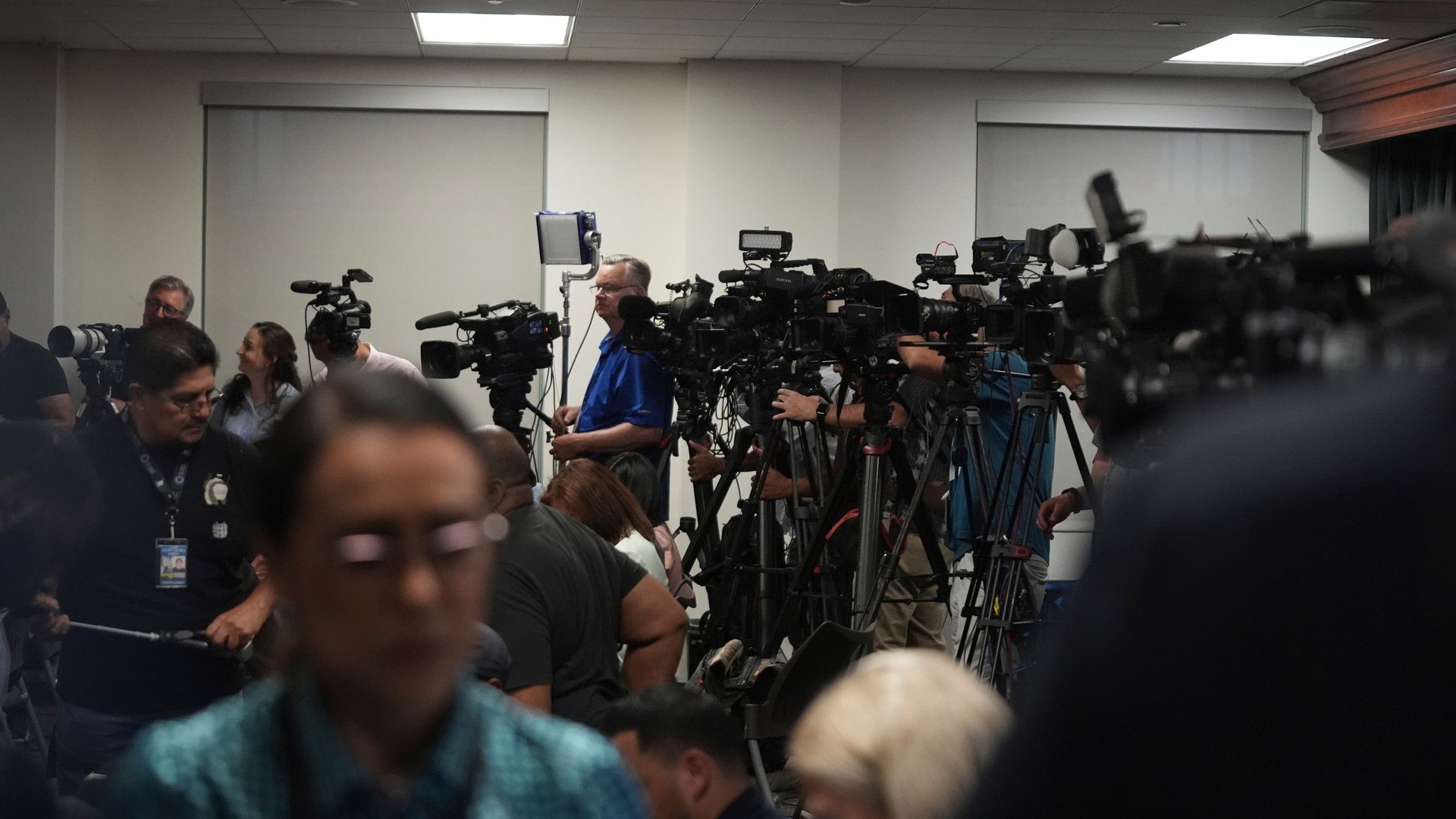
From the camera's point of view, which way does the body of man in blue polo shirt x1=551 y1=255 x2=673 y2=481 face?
to the viewer's left

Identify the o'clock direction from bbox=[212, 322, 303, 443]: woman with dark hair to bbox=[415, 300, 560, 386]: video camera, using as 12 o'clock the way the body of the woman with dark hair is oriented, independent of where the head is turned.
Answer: The video camera is roughly at 9 o'clock from the woman with dark hair.

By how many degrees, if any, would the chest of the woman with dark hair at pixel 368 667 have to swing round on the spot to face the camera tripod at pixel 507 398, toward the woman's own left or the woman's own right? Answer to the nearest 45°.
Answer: approximately 180°
